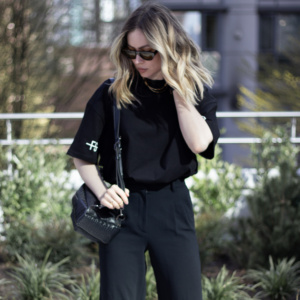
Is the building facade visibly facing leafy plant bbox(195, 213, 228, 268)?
yes

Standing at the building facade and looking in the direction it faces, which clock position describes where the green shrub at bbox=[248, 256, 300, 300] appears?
The green shrub is roughly at 12 o'clock from the building facade.

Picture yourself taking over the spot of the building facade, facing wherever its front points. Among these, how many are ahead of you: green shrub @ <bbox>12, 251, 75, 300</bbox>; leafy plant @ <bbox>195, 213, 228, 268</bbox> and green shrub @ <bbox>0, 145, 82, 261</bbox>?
3

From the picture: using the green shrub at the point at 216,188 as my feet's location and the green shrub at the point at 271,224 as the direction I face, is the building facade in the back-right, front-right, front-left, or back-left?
back-left

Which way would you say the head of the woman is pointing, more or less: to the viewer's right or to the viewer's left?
to the viewer's left

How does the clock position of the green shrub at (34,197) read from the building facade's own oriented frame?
The green shrub is roughly at 12 o'clock from the building facade.

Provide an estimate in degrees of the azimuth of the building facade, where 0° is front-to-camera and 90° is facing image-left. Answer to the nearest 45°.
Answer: approximately 0°

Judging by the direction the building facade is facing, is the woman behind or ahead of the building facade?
ahead

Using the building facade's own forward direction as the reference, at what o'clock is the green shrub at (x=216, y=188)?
The green shrub is roughly at 12 o'clock from the building facade.

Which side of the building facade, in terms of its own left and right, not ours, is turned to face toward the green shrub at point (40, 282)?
front
